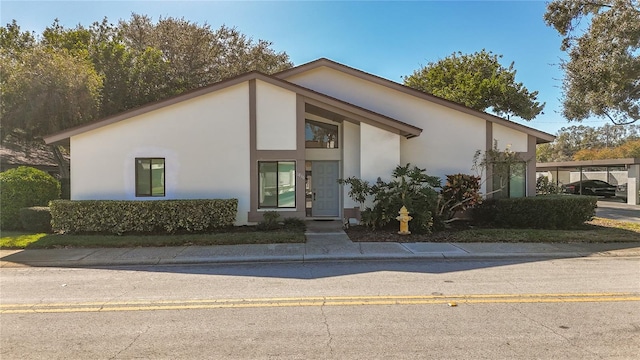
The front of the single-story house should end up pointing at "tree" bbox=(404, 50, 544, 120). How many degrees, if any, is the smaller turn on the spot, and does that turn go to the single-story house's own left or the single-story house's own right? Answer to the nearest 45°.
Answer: approximately 135° to the single-story house's own left

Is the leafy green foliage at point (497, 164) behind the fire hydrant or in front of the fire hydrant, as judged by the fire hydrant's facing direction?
behind

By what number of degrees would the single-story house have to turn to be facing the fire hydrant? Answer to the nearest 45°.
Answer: approximately 90° to its left

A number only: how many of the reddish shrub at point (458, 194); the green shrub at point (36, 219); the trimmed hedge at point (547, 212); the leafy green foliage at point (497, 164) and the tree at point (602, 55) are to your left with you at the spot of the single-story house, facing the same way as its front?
4

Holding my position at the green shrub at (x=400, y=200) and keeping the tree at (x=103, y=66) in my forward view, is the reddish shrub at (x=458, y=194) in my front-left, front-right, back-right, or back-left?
back-right

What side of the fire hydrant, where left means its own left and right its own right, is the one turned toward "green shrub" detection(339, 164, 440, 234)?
back

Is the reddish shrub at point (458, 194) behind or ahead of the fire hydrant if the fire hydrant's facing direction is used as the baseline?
behind

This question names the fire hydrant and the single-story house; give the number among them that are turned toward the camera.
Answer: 2

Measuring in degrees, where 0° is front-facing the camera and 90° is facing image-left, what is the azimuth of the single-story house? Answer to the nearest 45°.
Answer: approximately 0°

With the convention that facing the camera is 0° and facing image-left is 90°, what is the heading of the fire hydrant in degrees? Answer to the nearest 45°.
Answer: approximately 0°

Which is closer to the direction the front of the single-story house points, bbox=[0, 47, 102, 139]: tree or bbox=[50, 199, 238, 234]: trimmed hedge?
the trimmed hedge

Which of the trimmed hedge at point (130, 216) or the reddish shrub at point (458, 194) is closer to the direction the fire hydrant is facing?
the trimmed hedge

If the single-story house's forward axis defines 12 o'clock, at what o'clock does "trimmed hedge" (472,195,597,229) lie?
The trimmed hedge is roughly at 9 o'clock from the single-story house.

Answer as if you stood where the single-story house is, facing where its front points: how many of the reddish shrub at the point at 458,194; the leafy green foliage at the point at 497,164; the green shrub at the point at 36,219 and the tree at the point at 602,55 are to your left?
3
